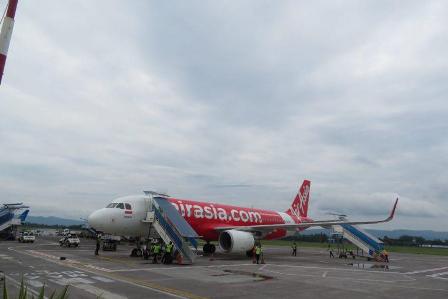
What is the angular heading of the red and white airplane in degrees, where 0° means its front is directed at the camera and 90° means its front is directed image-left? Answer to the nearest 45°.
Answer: approximately 45°

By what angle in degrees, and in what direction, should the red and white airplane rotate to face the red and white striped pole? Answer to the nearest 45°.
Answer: approximately 45° to its left

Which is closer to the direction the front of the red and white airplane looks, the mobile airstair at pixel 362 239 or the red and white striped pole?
the red and white striped pole

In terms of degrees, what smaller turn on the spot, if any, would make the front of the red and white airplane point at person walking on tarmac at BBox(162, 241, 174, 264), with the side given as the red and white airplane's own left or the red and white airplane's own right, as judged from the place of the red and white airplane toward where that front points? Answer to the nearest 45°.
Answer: approximately 45° to the red and white airplane's own left

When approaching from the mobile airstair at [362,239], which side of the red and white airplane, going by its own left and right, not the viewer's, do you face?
back

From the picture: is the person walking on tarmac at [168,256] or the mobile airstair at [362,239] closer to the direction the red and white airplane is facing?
the person walking on tarmac
